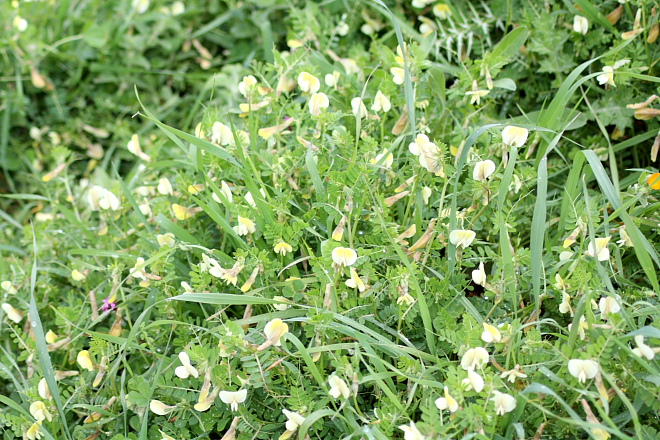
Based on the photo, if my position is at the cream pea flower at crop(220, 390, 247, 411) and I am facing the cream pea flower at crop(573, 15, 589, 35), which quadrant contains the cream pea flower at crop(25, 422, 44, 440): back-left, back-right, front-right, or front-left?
back-left

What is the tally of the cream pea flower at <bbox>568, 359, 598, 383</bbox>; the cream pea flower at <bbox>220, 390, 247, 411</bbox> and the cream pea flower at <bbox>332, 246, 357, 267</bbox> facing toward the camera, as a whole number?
3

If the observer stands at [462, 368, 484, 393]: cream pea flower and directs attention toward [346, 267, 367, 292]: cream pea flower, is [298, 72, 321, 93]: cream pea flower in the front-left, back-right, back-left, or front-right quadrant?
front-right

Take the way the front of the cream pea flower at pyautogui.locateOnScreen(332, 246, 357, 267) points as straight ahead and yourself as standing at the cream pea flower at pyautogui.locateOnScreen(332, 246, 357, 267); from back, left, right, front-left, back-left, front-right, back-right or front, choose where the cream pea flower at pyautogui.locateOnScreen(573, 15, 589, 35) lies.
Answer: back-left

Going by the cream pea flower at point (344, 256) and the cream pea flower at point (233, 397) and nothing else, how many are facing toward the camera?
2

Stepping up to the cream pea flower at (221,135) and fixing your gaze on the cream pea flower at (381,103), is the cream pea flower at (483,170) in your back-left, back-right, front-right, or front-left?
front-right

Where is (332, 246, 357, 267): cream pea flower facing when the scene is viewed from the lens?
facing the viewer

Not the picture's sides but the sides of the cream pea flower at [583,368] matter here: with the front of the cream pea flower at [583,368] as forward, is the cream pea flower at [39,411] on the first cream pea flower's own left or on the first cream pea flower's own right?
on the first cream pea flower's own right

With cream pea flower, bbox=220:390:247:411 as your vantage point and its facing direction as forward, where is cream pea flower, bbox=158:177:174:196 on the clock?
cream pea flower, bbox=158:177:174:196 is roughly at 6 o'clock from cream pea flower, bbox=220:390:247:411.

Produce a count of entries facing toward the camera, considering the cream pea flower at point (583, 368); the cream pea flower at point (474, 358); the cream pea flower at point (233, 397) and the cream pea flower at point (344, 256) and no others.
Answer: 4

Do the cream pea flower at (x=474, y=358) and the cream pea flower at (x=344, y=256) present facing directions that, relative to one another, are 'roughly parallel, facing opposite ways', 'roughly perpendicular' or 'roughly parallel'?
roughly parallel

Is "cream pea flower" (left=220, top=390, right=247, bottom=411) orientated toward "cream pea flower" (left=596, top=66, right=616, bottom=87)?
no

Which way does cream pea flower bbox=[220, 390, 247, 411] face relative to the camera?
toward the camera
